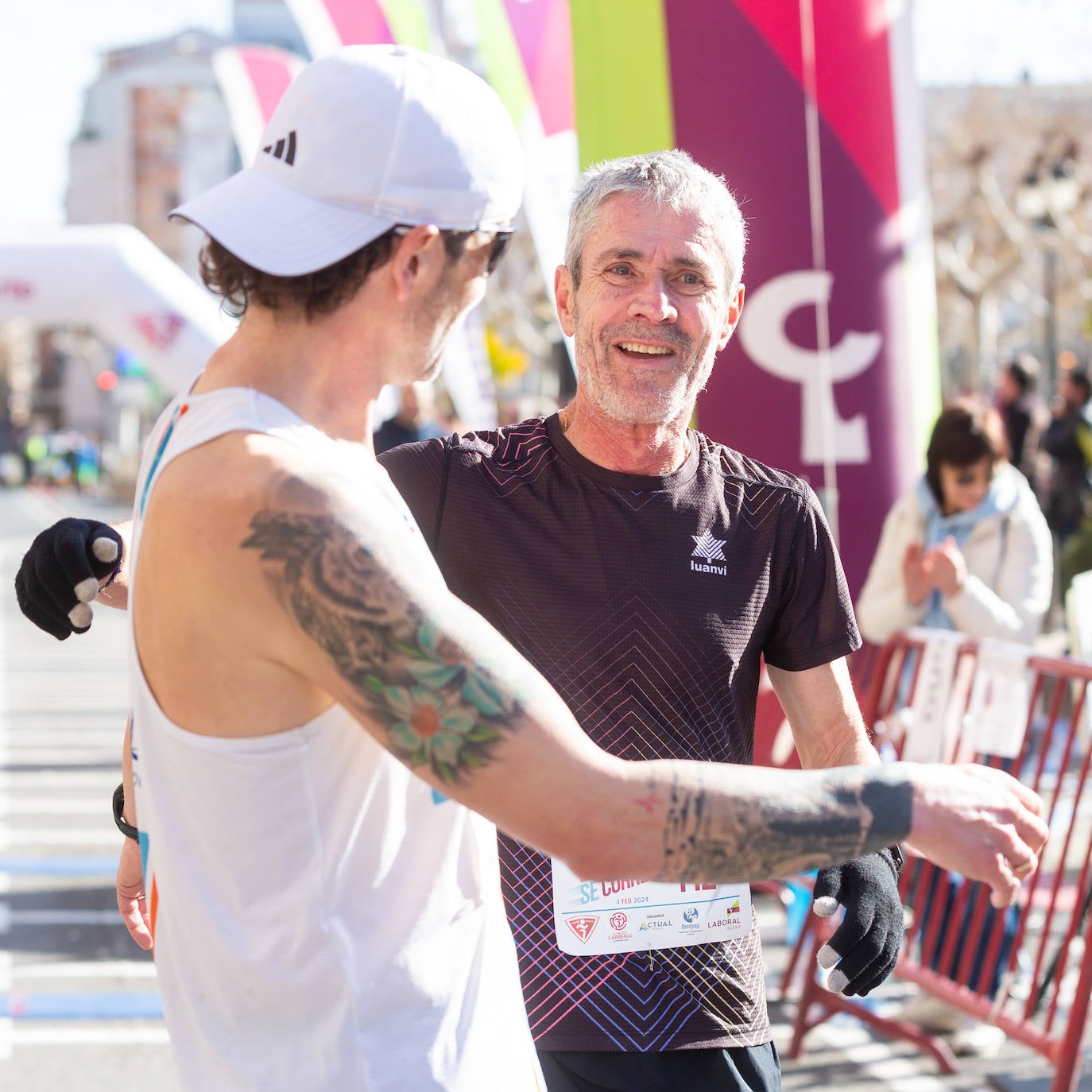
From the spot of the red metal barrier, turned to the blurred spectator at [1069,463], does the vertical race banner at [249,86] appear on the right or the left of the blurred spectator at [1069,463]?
left

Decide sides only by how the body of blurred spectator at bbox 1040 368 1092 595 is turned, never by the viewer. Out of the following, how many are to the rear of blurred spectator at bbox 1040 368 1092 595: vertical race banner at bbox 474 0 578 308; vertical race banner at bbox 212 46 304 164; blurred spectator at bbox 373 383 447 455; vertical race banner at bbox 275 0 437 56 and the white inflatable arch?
0

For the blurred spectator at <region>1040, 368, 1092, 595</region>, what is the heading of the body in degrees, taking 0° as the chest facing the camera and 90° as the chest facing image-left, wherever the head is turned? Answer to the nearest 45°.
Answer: approximately 90°

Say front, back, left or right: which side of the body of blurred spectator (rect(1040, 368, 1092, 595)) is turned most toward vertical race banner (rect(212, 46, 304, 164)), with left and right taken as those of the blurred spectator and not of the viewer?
front

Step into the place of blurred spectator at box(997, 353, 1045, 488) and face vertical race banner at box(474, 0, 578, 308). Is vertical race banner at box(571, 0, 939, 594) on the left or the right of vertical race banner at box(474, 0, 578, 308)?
left

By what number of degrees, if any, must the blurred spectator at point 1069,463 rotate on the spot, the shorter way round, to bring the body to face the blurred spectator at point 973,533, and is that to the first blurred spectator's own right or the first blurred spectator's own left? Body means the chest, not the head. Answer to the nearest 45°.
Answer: approximately 90° to the first blurred spectator's own left

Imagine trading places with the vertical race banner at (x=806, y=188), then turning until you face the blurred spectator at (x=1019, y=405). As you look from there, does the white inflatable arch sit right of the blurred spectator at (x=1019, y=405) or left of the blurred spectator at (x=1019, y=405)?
left

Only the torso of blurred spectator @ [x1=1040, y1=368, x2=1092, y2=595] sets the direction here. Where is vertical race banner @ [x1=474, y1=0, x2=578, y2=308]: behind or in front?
in front

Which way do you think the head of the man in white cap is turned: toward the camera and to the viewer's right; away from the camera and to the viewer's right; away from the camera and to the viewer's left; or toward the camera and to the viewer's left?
away from the camera and to the viewer's right

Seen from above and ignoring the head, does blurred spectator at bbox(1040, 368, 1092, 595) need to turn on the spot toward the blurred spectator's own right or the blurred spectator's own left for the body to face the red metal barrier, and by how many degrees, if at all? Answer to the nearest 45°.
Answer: approximately 90° to the blurred spectator's own left
